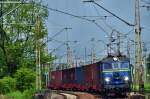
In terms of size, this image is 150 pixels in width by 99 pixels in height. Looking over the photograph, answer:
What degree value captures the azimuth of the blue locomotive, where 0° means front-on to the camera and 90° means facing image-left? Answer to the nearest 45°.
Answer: approximately 0°
